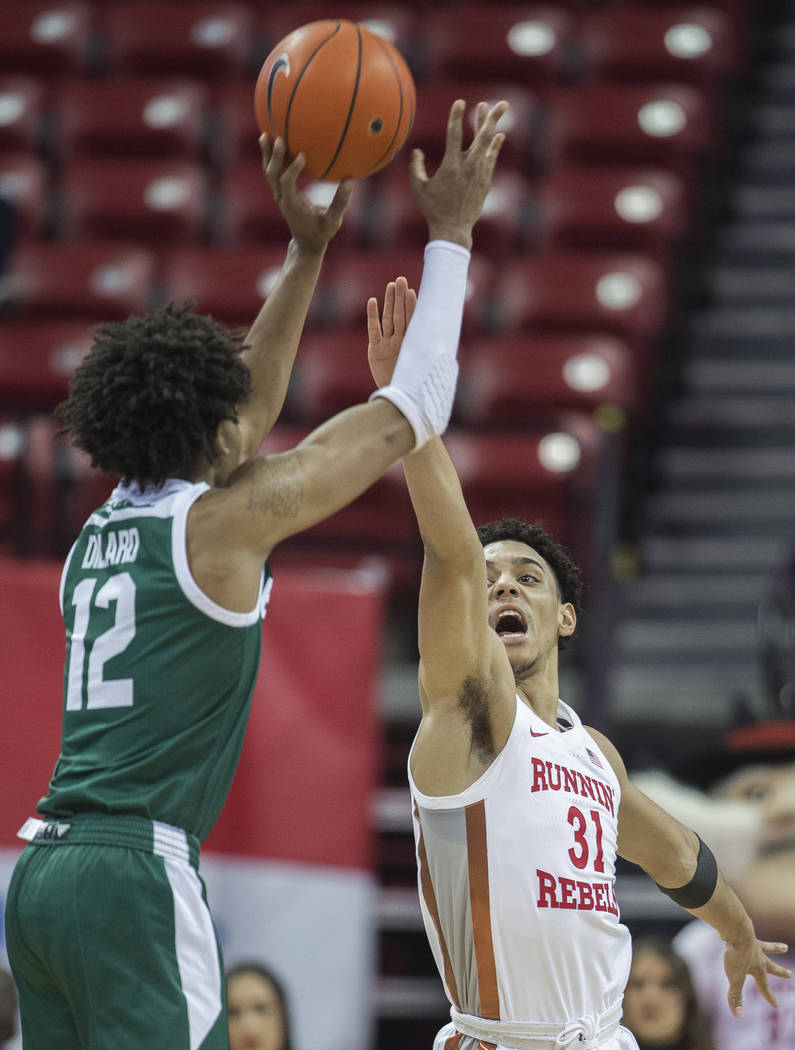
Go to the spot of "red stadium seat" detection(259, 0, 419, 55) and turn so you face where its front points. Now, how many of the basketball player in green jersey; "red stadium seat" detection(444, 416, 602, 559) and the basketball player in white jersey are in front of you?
3

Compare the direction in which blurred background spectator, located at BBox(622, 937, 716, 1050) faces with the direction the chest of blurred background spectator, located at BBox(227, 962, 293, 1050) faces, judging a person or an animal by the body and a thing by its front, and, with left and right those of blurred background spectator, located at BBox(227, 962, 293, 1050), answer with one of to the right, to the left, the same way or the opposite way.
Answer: the same way

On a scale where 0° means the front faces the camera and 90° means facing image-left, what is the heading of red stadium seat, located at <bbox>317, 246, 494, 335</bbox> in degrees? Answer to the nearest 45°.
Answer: approximately 0°

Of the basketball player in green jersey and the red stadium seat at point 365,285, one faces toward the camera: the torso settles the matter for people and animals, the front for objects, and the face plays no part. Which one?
the red stadium seat

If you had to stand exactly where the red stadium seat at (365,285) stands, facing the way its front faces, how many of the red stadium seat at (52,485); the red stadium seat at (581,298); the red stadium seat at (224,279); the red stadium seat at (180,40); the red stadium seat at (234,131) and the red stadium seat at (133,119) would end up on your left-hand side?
1

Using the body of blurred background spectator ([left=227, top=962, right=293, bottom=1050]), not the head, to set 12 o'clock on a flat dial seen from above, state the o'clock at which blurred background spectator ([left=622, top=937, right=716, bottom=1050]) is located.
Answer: blurred background spectator ([left=622, top=937, right=716, bottom=1050]) is roughly at 9 o'clock from blurred background spectator ([left=227, top=962, right=293, bottom=1050]).

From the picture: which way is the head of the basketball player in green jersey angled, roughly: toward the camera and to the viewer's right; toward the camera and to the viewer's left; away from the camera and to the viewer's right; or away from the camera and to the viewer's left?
away from the camera and to the viewer's right

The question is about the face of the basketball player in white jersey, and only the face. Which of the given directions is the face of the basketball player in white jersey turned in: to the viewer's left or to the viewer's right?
to the viewer's left

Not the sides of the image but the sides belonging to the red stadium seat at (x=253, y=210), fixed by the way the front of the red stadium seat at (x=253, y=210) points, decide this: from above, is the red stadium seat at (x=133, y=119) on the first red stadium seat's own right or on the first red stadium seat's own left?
on the first red stadium seat's own right

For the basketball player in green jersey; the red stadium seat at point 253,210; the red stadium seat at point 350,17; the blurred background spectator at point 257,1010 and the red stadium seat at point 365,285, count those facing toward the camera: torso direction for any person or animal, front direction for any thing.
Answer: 4

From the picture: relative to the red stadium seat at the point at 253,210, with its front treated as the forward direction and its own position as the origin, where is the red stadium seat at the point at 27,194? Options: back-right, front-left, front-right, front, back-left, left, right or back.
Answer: right

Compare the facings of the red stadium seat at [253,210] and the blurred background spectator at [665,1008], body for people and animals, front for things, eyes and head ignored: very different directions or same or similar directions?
same or similar directions

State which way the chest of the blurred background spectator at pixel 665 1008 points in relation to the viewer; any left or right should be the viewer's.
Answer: facing the viewer

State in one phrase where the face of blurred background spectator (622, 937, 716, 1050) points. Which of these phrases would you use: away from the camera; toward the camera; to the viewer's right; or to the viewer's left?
toward the camera
